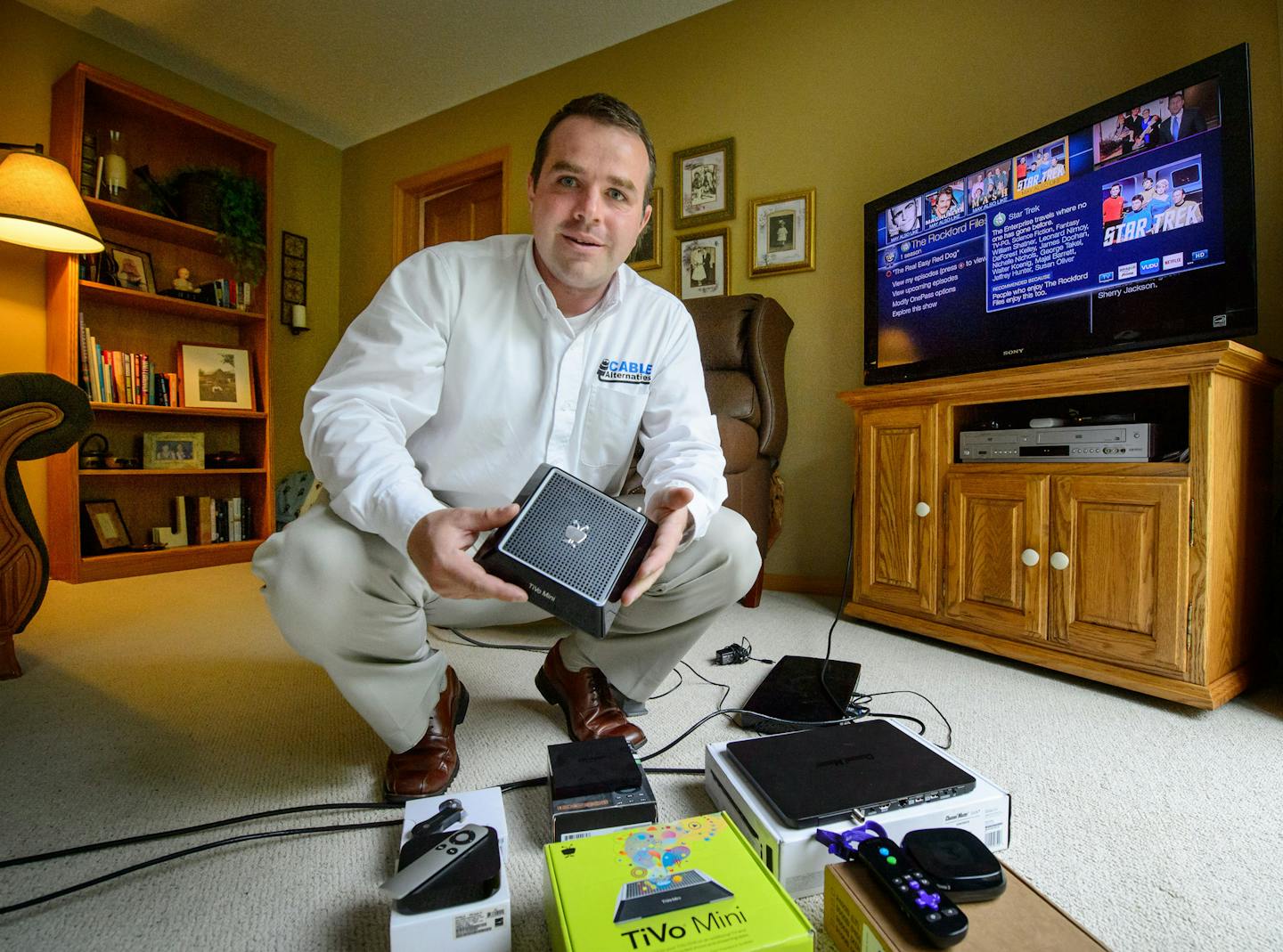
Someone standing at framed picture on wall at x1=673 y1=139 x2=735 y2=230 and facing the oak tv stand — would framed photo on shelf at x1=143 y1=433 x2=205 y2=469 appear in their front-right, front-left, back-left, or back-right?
back-right

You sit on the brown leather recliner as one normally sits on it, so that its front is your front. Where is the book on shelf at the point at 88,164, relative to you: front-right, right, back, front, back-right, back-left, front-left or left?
front-right

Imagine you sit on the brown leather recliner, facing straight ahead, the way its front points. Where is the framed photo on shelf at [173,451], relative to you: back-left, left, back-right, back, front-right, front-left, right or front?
front-right

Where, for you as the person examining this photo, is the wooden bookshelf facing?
facing the viewer and to the right of the viewer

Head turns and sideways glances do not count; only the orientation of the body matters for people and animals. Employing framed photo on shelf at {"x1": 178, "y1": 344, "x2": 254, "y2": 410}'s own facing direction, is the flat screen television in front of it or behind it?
in front

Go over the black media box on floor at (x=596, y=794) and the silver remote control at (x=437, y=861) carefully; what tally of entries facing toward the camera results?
1

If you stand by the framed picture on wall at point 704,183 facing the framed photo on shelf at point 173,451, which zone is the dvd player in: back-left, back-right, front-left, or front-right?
back-left

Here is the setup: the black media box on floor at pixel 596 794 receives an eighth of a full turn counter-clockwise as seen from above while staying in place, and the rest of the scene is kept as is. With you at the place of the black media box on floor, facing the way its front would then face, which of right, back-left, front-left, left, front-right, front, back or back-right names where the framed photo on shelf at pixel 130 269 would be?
back

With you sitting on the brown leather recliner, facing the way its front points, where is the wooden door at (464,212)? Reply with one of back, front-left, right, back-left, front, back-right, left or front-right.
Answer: right

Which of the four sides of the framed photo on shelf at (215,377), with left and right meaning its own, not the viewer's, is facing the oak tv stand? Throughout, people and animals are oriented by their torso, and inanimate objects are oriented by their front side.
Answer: front

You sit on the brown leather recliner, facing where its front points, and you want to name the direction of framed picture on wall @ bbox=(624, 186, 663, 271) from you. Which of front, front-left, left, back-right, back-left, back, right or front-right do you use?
right

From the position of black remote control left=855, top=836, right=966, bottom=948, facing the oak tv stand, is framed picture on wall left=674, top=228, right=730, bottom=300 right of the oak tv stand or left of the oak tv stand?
left
